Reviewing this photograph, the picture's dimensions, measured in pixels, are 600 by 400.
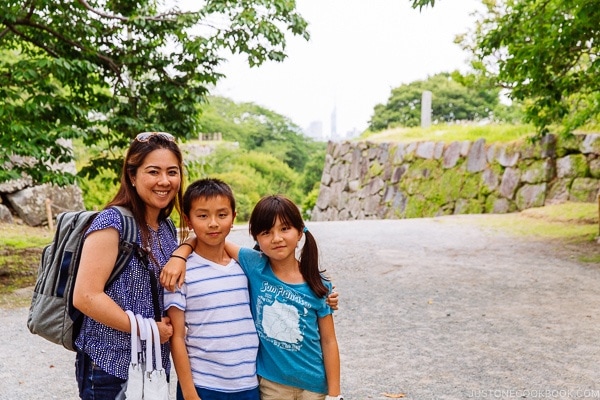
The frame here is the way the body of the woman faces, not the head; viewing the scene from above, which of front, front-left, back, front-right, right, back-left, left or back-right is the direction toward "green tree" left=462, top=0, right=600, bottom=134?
left

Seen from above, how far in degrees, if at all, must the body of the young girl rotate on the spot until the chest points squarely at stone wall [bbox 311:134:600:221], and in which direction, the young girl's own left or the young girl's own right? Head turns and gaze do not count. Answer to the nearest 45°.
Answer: approximately 180°

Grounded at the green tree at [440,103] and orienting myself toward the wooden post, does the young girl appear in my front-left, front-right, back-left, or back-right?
front-left

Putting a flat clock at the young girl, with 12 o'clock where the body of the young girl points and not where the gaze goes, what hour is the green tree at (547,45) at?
The green tree is roughly at 7 o'clock from the young girl.

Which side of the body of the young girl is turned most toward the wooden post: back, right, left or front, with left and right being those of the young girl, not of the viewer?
back

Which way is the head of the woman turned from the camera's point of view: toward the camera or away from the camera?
toward the camera

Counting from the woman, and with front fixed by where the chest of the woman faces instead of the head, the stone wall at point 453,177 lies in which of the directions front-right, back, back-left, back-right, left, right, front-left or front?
left

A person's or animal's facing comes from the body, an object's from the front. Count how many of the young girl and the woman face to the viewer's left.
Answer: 0

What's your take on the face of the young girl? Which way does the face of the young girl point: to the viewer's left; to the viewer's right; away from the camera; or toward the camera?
toward the camera

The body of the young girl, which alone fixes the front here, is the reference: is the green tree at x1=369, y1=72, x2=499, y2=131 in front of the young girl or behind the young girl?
behind

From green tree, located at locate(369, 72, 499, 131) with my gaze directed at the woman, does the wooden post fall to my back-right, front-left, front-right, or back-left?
front-right

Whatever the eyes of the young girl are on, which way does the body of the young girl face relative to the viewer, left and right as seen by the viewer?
facing the viewer
